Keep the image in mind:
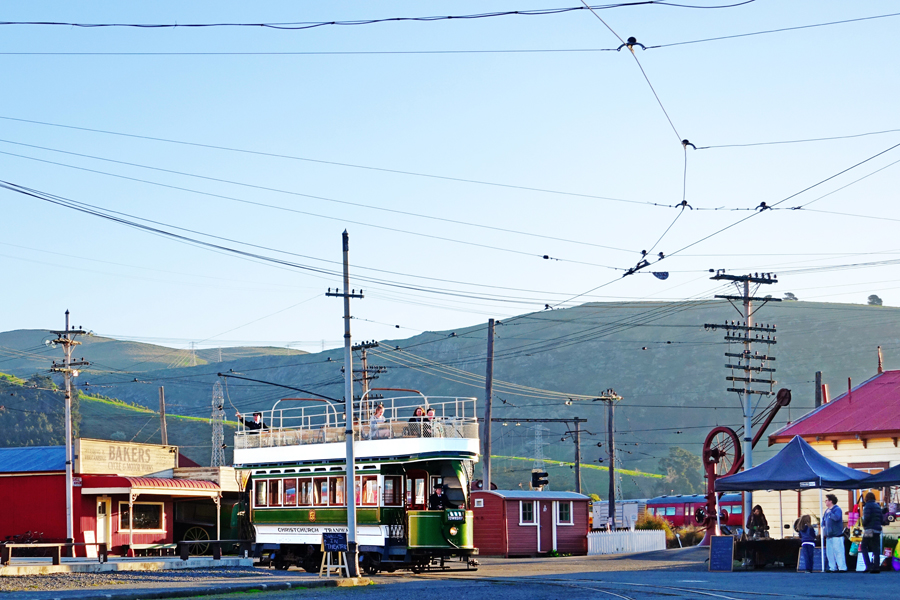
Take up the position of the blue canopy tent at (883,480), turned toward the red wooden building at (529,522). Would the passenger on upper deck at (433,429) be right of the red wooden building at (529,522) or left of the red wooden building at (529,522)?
left

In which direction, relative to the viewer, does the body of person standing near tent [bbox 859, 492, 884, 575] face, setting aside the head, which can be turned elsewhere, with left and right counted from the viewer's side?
facing away from the viewer

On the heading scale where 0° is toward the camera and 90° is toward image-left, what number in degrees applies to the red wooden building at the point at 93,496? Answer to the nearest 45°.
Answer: approximately 315°

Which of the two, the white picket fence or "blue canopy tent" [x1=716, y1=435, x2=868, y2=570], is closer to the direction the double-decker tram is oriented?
the blue canopy tent

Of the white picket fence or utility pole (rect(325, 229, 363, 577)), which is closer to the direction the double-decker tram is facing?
the utility pole

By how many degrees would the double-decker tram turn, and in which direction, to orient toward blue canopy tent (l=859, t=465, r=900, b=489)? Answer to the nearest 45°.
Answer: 0° — it already faces it

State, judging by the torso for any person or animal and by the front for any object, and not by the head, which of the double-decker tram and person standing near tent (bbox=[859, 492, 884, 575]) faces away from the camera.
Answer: the person standing near tent
